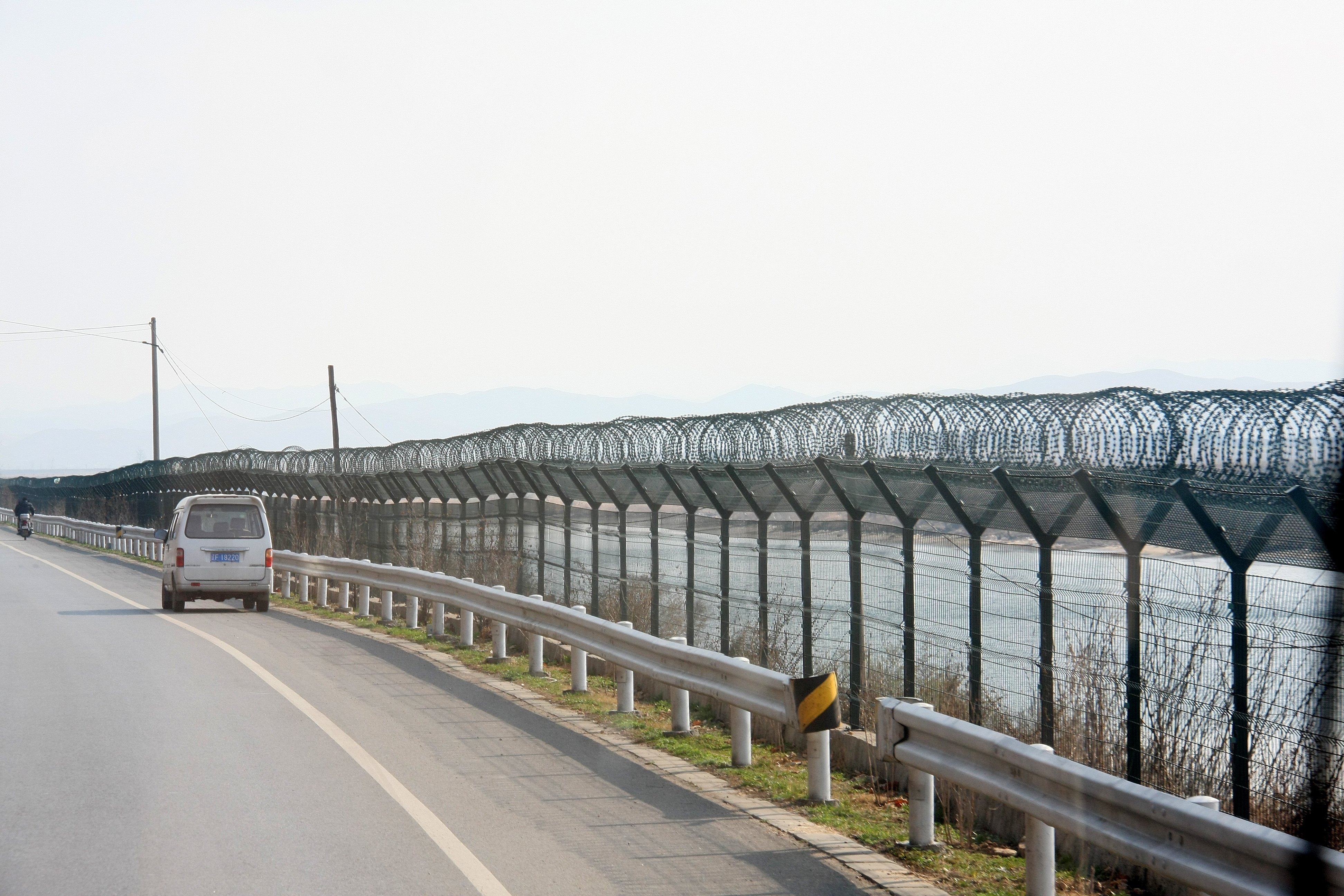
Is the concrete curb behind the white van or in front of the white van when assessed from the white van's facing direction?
behind

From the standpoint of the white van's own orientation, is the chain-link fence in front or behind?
behind

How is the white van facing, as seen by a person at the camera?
facing away from the viewer

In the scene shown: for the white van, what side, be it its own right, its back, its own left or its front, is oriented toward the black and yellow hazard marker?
back

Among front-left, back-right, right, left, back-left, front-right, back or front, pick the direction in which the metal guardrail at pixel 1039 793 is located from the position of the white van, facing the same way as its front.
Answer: back

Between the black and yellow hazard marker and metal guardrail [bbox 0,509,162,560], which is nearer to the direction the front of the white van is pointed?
the metal guardrail

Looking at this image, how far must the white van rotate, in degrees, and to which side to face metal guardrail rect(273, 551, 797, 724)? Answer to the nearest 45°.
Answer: approximately 180°

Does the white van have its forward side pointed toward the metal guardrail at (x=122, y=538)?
yes
